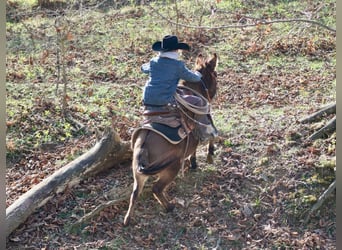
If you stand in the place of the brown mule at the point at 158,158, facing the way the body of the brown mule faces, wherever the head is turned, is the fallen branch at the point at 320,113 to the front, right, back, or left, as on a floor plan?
front

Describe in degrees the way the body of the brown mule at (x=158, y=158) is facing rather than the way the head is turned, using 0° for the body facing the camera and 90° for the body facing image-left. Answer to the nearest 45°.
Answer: approximately 225°

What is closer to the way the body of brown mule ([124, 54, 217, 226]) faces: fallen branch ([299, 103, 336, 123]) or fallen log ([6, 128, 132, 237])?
the fallen branch
